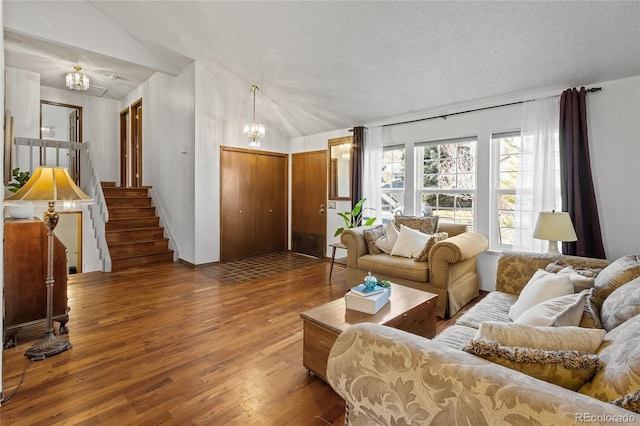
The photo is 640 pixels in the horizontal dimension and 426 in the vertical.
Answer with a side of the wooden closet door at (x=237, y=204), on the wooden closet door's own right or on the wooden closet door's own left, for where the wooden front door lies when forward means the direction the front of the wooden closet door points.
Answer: on the wooden closet door's own left

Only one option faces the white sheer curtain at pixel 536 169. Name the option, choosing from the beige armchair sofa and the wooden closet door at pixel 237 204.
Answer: the wooden closet door

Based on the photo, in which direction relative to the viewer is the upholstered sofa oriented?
to the viewer's left

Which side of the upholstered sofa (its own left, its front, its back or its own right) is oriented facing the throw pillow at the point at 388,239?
right

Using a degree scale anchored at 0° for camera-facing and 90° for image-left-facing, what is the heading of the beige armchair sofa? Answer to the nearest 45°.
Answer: approximately 45°

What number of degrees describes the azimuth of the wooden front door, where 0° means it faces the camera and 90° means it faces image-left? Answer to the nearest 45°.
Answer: approximately 45°

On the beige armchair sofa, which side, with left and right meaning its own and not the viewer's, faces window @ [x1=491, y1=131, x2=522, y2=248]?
back
